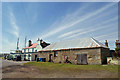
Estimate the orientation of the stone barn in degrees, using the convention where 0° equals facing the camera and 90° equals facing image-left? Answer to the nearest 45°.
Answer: approximately 45°
